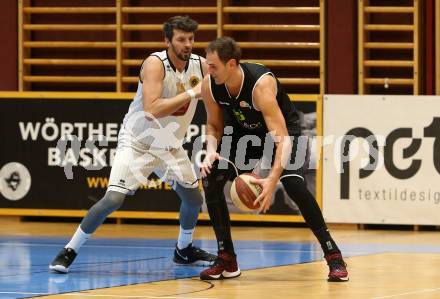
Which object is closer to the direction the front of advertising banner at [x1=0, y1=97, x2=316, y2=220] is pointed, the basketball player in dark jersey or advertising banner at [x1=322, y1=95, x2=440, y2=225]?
the basketball player in dark jersey

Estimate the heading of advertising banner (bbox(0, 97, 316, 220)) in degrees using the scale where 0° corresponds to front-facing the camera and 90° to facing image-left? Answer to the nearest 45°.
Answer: approximately 0°

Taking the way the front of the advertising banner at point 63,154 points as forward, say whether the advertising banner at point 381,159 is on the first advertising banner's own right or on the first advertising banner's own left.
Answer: on the first advertising banner's own left

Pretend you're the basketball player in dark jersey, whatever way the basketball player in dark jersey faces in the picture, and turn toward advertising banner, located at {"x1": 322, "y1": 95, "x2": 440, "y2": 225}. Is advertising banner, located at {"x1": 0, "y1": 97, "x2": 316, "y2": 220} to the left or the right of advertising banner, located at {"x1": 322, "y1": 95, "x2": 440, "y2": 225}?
left

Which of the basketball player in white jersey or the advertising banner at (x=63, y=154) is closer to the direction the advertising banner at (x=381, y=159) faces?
the basketball player in white jersey

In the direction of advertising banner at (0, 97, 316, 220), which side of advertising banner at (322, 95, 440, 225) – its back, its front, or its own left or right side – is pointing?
right

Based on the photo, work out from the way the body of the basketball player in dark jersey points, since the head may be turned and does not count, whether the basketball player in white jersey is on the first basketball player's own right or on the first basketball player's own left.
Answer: on the first basketball player's own right

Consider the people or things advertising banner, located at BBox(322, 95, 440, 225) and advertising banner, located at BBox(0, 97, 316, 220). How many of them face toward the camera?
2

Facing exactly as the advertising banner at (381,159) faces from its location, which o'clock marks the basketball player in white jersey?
The basketball player in white jersey is roughly at 1 o'clock from the advertising banner.
